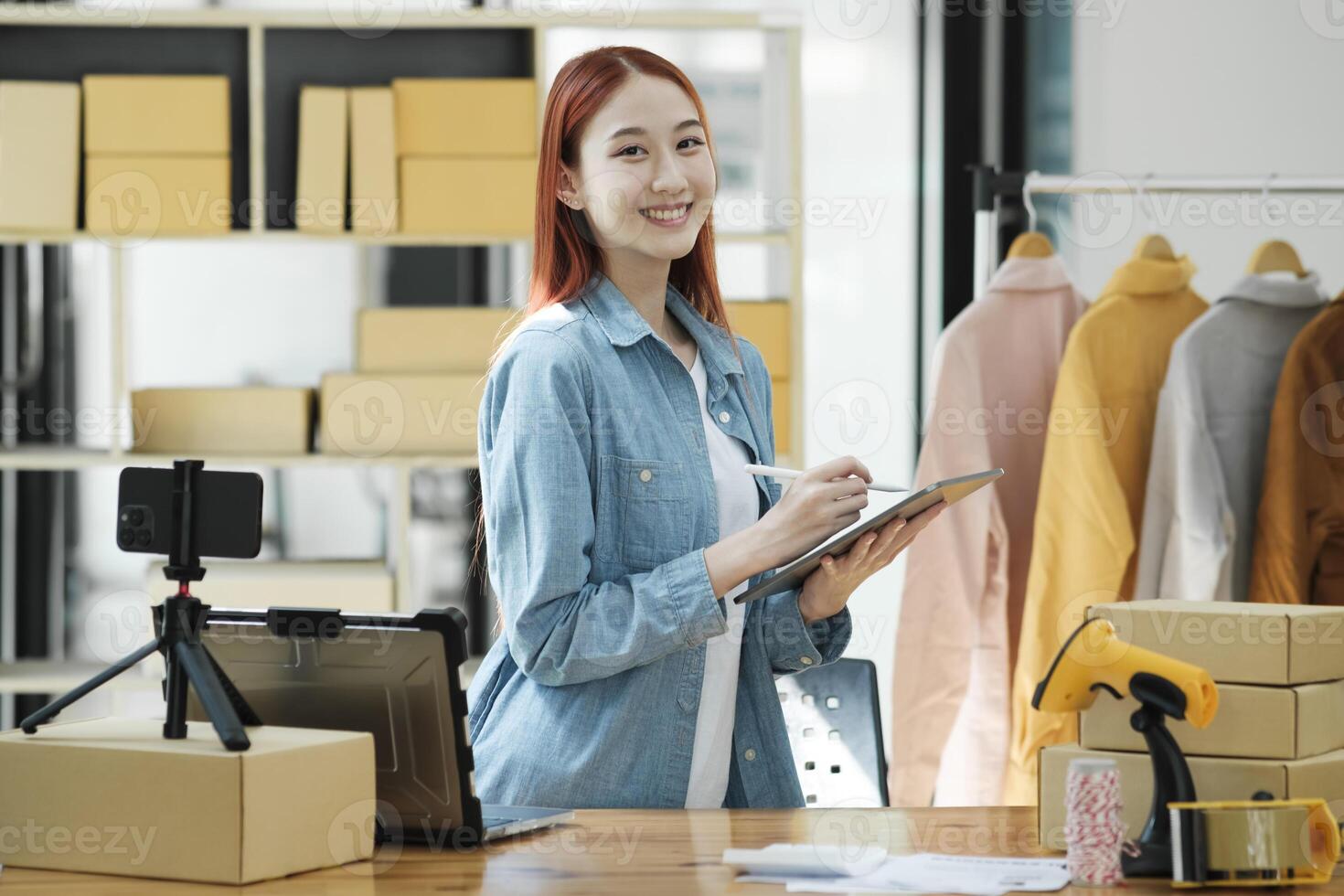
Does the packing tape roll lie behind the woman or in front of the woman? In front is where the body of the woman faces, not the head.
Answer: in front

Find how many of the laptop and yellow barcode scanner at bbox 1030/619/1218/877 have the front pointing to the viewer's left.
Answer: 1

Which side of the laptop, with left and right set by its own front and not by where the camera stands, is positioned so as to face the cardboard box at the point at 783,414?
front

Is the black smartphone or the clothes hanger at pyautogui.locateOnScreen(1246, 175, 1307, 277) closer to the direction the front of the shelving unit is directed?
the black smartphone

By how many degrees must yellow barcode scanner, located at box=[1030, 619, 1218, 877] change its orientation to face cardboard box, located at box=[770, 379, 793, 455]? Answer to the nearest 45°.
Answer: approximately 45° to its right

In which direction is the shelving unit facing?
toward the camera

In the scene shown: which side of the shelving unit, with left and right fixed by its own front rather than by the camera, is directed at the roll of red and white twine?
front

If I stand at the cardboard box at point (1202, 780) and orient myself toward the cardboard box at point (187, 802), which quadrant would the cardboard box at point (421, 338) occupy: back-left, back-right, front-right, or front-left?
front-right
